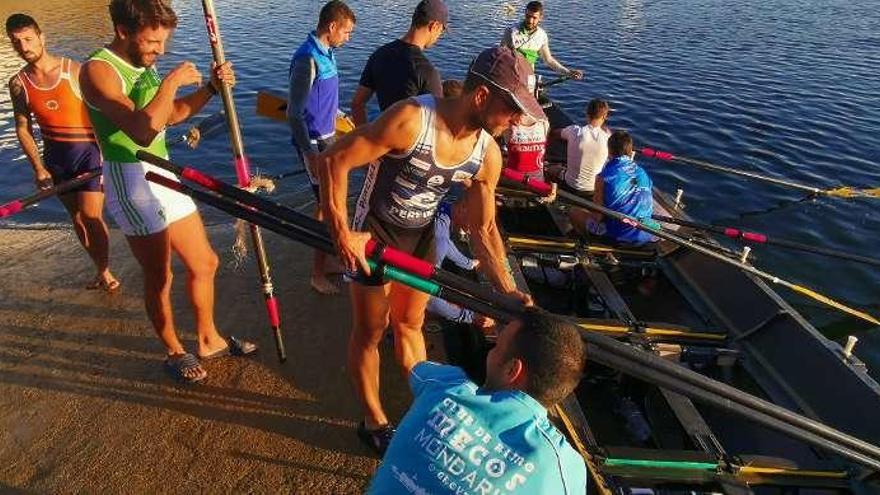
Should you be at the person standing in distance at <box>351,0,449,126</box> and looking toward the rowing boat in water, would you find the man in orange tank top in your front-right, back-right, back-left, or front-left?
back-right

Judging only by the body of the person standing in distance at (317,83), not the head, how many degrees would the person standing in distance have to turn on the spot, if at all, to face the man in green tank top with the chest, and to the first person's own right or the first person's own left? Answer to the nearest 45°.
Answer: approximately 90° to the first person's own right

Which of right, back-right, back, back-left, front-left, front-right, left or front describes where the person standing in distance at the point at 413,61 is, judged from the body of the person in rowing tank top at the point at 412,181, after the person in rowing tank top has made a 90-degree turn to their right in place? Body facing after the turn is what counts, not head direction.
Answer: back-right

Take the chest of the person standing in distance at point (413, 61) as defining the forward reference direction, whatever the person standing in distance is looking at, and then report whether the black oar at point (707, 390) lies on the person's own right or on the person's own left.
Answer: on the person's own right

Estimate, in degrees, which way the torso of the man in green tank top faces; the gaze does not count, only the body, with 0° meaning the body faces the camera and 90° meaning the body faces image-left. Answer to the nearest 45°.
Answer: approximately 315°

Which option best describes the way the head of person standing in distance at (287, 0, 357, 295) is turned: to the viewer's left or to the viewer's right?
to the viewer's right

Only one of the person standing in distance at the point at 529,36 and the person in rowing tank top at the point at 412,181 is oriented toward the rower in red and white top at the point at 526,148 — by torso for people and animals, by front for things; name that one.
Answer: the person standing in distance

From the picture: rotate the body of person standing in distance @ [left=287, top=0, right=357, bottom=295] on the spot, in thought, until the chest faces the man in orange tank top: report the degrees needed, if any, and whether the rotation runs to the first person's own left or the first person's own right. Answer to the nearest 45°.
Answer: approximately 135° to the first person's own right

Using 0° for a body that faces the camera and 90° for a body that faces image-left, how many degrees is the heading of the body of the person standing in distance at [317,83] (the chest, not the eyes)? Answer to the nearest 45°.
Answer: approximately 315°

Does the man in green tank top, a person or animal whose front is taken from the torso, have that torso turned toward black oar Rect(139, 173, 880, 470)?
yes

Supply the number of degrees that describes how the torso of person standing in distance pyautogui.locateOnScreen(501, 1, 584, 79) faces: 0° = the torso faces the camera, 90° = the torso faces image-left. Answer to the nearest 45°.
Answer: approximately 0°

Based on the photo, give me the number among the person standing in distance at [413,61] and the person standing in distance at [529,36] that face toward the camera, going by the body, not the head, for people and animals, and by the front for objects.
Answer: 1

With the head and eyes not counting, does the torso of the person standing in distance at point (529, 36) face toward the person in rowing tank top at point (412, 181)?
yes
